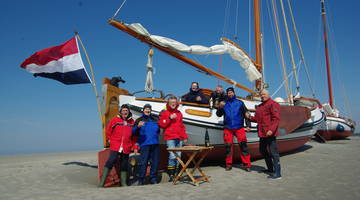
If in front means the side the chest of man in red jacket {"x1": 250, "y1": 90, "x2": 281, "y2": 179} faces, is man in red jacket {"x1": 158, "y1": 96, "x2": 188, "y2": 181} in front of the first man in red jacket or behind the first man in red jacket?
in front

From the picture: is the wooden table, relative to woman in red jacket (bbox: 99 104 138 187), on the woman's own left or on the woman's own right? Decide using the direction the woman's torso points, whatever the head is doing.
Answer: on the woman's own left

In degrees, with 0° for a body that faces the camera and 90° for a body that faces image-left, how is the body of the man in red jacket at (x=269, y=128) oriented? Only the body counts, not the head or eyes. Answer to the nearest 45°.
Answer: approximately 45°

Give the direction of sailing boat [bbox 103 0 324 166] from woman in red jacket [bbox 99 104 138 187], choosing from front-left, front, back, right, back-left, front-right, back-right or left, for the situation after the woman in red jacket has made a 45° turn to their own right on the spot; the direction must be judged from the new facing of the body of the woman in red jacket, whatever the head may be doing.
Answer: back

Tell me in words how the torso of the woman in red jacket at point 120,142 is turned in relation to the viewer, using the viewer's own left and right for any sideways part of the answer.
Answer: facing the viewer

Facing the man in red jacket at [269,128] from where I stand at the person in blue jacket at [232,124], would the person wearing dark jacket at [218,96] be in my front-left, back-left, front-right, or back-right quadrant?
back-left

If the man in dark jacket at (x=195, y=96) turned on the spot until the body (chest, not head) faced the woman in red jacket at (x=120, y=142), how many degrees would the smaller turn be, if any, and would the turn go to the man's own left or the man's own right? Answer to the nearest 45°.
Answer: approximately 45° to the man's own right

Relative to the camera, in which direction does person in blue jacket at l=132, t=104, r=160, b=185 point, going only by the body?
toward the camera

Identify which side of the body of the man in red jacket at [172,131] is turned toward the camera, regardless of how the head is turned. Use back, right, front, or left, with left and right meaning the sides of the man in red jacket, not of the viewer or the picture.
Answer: front
